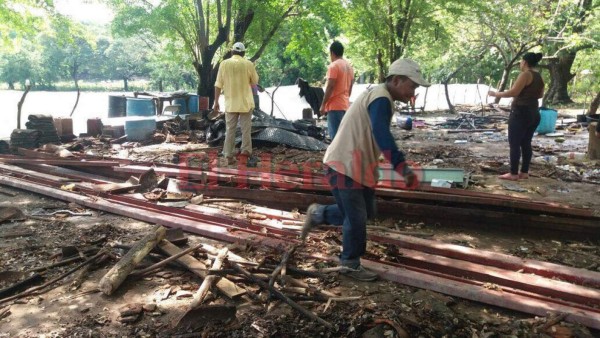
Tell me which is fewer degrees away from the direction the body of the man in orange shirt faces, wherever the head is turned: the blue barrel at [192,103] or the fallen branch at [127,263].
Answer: the blue barrel

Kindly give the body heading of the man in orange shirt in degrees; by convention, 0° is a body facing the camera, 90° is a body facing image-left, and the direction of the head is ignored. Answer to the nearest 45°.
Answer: approximately 135°

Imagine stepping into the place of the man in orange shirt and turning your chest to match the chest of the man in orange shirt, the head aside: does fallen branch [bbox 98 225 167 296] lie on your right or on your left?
on your left

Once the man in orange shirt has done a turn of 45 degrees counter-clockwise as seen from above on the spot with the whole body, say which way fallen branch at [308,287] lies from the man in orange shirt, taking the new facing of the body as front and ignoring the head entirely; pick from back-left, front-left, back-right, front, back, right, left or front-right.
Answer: left

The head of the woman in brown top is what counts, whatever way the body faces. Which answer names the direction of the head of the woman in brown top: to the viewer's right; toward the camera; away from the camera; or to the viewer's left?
to the viewer's left

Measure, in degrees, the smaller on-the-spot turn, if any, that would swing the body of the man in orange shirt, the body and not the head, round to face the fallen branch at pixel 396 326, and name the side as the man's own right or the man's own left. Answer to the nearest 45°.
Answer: approximately 135° to the man's own left

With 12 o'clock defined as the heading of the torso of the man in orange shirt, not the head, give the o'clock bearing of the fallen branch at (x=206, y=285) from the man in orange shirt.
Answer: The fallen branch is roughly at 8 o'clock from the man in orange shirt.
